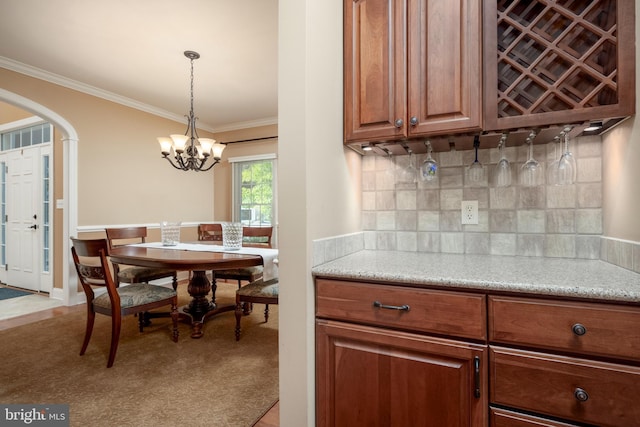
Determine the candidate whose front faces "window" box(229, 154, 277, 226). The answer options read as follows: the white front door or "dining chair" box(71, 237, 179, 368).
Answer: the dining chair

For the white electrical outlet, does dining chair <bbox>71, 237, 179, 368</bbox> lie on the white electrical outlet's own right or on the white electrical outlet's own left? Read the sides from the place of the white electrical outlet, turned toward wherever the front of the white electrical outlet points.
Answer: on the white electrical outlet's own right

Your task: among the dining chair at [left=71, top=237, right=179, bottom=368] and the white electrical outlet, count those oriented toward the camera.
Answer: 1

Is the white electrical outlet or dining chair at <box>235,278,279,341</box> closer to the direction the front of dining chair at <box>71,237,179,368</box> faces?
the dining chair

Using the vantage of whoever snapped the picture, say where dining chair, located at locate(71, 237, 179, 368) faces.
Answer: facing away from the viewer and to the right of the viewer

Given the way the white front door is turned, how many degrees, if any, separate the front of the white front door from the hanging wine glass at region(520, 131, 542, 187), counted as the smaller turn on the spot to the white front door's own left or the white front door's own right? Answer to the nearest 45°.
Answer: approximately 45° to the white front door's own left

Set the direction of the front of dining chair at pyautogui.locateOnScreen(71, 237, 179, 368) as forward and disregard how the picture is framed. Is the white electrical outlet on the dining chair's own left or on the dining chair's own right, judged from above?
on the dining chair's own right

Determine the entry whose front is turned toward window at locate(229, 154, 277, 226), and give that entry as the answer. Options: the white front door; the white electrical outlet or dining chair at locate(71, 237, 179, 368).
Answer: the dining chair

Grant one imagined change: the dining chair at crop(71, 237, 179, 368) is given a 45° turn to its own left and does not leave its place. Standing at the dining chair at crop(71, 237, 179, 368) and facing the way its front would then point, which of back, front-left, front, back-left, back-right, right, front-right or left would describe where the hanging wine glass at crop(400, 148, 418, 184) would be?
back-right

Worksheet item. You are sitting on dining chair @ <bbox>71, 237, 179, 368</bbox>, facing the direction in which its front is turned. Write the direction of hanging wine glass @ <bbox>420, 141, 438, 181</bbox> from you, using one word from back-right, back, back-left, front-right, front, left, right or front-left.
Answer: right

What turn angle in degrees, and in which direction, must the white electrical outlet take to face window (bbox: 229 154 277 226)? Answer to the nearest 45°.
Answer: approximately 135° to its right
